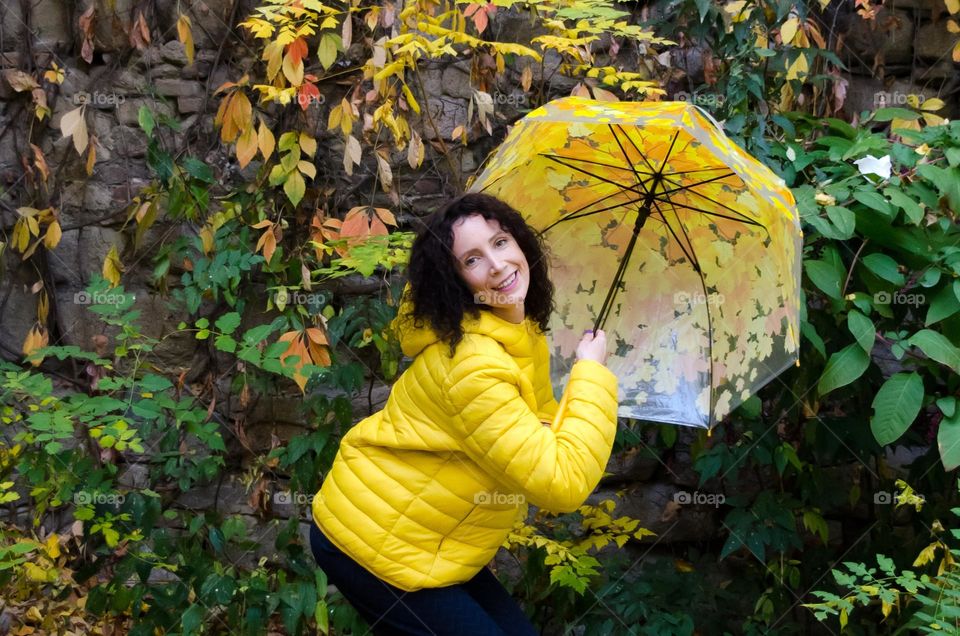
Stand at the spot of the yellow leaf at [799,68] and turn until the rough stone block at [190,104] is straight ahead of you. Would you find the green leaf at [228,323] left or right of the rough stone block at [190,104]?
left

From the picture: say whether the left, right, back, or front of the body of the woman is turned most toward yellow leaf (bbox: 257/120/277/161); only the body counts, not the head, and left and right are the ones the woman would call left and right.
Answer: left

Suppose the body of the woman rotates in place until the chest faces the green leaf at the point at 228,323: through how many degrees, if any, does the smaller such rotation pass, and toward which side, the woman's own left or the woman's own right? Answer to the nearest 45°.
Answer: approximately 135° to the woman's own left

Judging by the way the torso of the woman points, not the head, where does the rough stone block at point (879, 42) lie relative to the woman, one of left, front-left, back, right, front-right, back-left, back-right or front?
front-left

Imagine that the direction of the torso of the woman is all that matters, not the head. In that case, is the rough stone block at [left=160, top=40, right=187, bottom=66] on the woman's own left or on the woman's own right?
on the woman's own left

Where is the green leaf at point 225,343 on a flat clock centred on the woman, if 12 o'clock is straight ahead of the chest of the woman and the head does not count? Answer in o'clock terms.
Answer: The green leaf is roughly at 8 o'clock from the woman.

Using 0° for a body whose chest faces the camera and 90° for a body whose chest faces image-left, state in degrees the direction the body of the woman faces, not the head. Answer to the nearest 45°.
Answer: approximately 270°

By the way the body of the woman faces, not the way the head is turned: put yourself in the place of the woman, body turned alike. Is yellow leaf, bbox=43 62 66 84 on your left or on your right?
on your left

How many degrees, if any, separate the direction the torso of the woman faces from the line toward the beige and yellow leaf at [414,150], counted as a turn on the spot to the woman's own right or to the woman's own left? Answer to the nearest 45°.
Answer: approximately 90° to the woman's own left

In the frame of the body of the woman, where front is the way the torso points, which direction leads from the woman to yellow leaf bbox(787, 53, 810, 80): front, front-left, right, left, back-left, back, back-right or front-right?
front-left

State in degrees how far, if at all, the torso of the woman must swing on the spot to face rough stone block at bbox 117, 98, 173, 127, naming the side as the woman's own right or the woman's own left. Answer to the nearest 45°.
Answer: approximately 135° to the woman's own left

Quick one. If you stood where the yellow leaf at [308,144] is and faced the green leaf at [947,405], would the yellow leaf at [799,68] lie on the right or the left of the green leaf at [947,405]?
left
